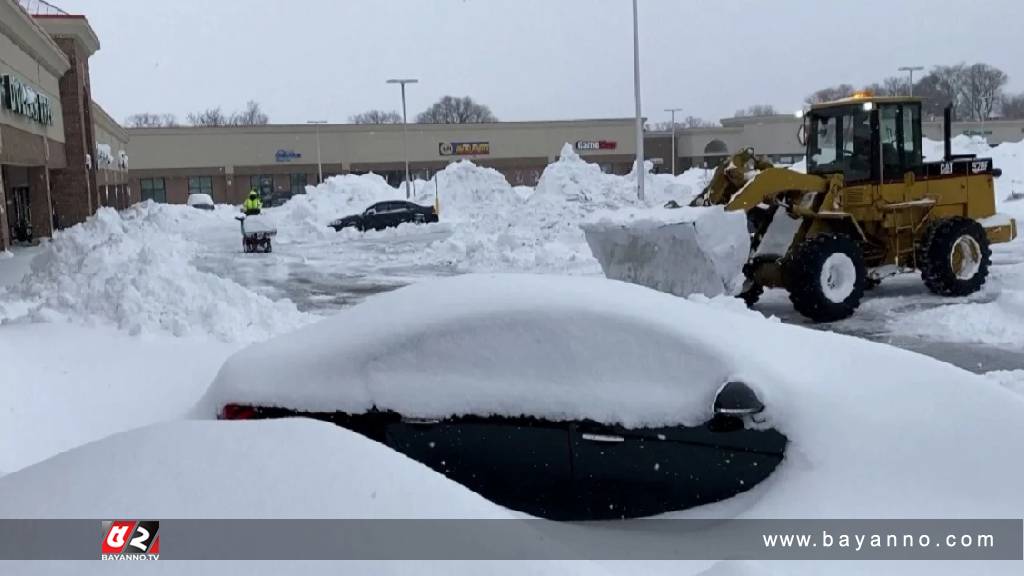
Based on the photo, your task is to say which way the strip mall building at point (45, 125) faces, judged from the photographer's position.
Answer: facing to the right of the viewer

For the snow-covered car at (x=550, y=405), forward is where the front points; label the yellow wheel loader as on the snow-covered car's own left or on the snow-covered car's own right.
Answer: on the snow-covered car's own left

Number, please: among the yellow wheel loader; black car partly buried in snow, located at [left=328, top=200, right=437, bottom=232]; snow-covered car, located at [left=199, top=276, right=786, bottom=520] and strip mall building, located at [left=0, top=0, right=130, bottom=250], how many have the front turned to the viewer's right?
2

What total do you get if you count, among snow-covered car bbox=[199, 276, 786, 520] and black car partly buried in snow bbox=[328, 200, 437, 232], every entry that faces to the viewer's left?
1

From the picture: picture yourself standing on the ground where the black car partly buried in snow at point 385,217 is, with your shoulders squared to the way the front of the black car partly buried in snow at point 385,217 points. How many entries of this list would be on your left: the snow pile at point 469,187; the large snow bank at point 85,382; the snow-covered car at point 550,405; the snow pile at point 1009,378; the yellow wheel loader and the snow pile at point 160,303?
5

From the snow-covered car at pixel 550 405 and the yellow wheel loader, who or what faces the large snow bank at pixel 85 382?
the yellow wheel loader

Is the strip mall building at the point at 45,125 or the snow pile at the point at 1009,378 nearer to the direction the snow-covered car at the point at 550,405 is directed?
the snow pile

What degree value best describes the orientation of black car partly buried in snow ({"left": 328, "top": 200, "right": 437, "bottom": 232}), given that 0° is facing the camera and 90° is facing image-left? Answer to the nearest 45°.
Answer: approximately 90°

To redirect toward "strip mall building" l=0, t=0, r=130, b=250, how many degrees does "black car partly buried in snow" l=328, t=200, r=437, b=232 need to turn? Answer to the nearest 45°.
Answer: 0° — it already faces it

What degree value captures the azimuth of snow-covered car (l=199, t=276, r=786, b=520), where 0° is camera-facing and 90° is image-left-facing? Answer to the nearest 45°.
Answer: approximately 270°
